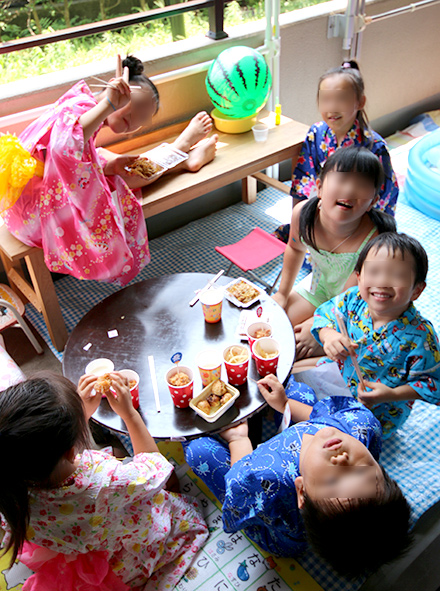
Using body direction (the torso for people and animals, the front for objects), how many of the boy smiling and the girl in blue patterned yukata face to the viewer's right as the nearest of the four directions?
0

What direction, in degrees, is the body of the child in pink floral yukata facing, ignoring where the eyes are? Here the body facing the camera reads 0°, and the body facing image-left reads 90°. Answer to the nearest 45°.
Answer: approximately 270°

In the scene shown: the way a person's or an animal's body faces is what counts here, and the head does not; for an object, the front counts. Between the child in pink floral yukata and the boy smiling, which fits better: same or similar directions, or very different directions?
very different directions

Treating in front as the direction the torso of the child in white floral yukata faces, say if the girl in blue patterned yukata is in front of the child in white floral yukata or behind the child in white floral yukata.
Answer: in front

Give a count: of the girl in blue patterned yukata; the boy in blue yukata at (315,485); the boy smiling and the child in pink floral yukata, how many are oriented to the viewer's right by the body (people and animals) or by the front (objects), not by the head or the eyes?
1

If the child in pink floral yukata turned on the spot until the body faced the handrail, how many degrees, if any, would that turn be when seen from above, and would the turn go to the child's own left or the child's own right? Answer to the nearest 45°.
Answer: approximately 90° to the child's own left

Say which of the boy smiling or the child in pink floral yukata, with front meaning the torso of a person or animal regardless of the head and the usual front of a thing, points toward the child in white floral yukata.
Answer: the boy smiling

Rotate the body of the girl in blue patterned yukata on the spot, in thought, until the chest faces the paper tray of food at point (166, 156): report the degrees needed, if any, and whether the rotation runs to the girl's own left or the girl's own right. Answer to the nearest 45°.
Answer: approximately 45° to the girl's own right

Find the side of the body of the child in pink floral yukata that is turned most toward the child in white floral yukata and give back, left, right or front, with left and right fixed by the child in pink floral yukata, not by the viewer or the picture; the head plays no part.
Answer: right

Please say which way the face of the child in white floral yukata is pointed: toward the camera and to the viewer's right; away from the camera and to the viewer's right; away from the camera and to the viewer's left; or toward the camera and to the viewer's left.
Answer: away from the camera and to the viewer's right

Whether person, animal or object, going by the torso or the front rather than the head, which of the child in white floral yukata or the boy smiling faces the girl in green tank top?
the child in white floral yukata

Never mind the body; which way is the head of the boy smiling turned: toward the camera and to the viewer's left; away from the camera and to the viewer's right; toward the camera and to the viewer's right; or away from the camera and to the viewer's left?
toward the camera and to the viewer's left

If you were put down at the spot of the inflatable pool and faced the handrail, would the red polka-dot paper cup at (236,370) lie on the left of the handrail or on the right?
left
